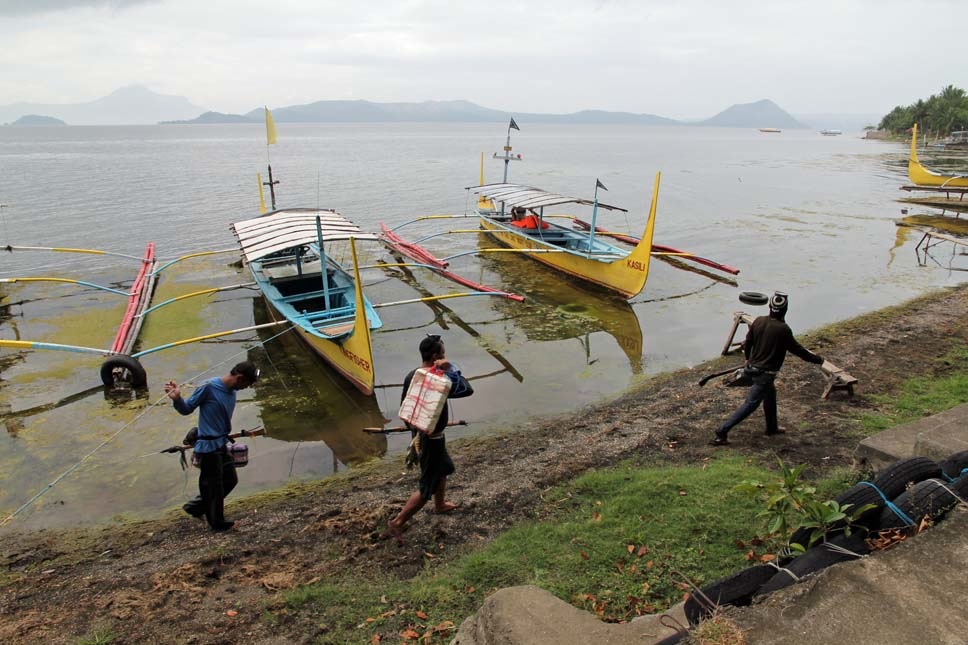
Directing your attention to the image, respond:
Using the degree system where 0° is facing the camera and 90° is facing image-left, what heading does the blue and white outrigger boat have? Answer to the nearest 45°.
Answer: approximately 315°

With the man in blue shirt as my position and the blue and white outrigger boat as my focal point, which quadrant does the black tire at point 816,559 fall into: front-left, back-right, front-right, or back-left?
back-right

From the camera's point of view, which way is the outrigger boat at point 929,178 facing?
to the viewer's left

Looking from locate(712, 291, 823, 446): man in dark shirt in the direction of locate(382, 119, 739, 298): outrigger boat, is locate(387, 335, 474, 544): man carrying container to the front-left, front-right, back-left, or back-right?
back-left

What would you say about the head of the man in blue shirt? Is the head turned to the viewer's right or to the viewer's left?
to the viewer's right

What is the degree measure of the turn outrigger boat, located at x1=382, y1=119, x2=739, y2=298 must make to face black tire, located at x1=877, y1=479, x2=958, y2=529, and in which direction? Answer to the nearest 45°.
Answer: approximately 45° to its right

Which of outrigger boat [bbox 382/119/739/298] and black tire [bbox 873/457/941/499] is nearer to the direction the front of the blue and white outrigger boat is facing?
the black tire

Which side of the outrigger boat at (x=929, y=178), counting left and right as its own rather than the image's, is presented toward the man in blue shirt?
left

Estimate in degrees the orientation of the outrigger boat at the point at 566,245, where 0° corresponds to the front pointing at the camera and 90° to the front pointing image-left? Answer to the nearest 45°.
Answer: approximately 315°
